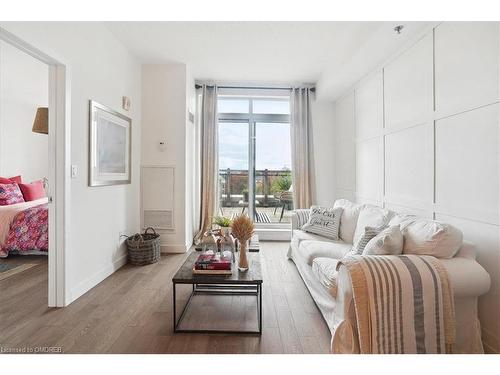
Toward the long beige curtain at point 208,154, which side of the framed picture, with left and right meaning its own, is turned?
left

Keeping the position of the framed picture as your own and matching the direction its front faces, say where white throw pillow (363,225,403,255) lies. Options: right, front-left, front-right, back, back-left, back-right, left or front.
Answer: front

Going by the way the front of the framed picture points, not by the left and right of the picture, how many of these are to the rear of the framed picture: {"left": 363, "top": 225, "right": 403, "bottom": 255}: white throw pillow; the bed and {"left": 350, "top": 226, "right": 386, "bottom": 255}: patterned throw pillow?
1

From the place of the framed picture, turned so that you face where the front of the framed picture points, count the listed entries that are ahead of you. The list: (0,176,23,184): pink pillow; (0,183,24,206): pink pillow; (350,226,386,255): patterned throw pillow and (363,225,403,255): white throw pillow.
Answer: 2

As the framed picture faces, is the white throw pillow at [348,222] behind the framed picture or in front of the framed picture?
in front

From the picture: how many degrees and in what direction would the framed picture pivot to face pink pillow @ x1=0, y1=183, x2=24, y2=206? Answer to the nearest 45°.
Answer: approximately 180°

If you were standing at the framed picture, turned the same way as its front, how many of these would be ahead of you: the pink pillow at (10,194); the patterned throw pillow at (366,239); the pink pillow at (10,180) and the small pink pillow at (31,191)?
1

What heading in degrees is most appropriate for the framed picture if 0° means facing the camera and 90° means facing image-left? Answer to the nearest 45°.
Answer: approximately 315°

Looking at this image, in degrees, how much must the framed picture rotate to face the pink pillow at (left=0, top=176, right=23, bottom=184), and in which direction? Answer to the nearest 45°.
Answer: approximately 180°

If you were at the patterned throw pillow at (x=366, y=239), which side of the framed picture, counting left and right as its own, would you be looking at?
front

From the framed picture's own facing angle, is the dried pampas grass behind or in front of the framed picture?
in front

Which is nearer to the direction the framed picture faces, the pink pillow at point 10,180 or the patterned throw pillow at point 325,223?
the patterned throw pillow

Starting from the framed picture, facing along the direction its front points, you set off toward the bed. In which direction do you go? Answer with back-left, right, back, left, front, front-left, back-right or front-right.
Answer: back

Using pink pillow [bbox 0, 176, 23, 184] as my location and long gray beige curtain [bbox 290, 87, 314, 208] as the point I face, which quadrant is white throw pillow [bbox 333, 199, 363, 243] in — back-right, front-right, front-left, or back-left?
front-right

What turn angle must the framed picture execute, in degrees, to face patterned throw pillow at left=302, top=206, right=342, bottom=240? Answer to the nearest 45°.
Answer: approximately 45° to its left

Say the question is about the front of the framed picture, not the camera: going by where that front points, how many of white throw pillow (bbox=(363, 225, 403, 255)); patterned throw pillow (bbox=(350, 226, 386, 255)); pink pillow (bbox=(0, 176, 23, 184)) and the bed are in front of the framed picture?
2
